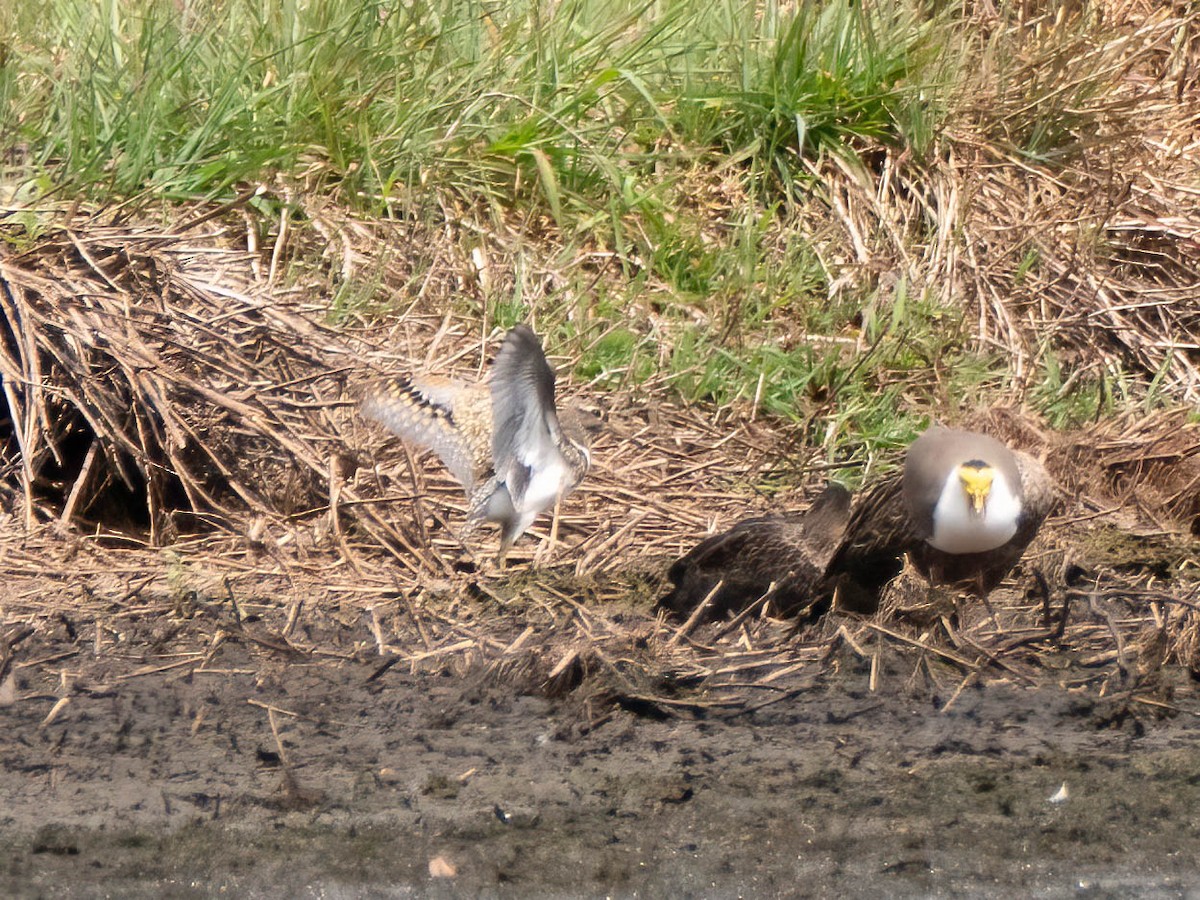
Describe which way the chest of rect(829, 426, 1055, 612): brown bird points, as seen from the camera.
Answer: toward the camera

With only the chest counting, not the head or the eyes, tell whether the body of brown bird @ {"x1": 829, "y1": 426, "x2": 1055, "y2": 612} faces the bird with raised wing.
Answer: no
